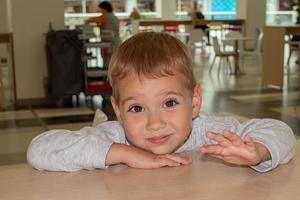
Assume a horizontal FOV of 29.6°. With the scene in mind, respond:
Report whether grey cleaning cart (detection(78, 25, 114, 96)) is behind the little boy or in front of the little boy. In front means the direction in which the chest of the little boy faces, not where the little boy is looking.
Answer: behind

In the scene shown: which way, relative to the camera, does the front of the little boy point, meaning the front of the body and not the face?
toward the camera

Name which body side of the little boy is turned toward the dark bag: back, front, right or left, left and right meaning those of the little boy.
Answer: back

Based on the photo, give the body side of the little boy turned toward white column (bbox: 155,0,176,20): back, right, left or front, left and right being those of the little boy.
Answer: back

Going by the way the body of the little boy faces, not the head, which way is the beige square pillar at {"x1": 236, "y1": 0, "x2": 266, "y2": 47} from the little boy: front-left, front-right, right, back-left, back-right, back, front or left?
back

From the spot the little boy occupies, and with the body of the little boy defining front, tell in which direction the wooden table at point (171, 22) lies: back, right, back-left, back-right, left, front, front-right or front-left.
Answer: back

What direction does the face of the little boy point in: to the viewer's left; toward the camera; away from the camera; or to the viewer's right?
toward the camera

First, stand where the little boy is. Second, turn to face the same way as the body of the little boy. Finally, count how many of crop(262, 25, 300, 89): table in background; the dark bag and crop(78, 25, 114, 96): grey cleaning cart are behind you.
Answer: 3

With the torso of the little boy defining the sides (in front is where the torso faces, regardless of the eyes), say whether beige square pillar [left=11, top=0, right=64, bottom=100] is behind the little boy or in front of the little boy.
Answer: behind
